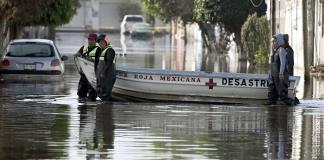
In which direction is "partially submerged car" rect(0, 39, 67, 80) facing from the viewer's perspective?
away from the camera

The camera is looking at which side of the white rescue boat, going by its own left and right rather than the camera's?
left

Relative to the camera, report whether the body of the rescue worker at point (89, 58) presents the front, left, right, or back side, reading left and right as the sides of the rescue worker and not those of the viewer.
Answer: front

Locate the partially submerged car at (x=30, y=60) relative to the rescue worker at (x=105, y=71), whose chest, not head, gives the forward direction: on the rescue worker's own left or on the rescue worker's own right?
on the rescue worker's own right

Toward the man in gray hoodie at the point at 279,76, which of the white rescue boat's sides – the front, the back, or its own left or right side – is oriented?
back

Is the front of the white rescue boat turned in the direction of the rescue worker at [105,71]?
yes

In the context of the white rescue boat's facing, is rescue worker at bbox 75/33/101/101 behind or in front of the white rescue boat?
in front

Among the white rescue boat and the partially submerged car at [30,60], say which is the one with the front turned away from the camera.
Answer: the partially submerged car

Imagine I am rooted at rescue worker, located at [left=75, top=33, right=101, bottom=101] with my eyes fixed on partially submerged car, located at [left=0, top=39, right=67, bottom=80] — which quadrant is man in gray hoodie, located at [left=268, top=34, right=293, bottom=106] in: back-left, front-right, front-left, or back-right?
back-right

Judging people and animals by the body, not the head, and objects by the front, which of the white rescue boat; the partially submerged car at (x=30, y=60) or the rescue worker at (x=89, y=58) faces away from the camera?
the partially submerged car
